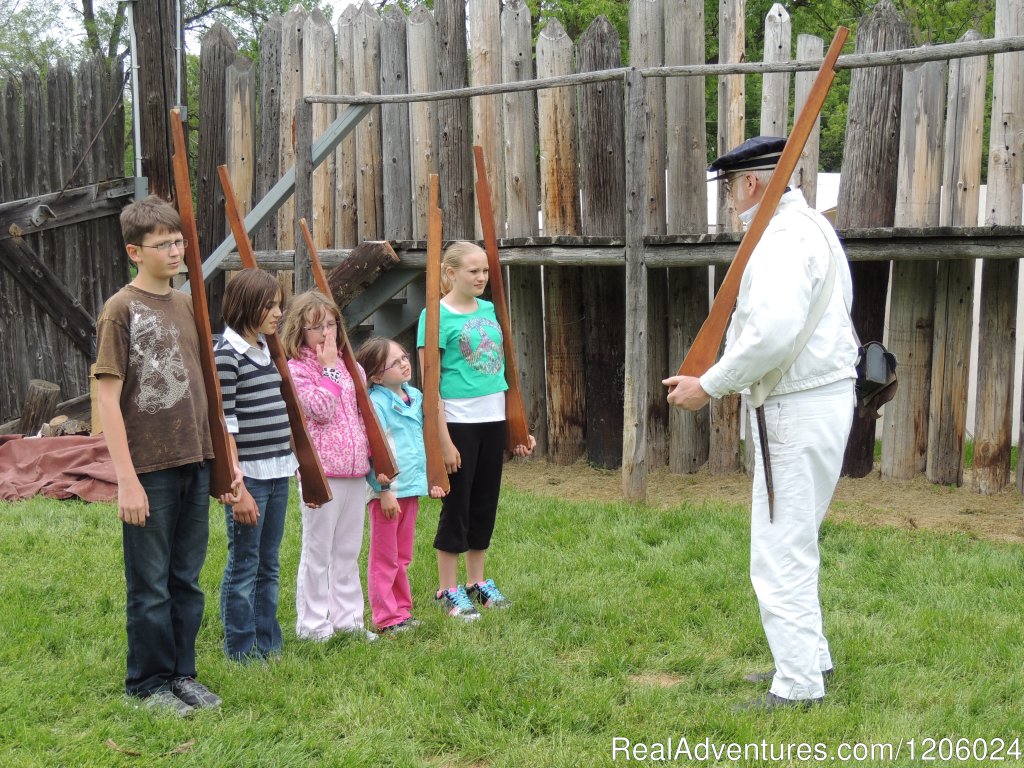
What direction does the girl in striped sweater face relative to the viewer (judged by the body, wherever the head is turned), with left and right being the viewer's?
facing the viewer and to the right of the viewer

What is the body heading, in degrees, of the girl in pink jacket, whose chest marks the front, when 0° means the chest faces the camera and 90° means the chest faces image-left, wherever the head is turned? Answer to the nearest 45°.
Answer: approximately 315°

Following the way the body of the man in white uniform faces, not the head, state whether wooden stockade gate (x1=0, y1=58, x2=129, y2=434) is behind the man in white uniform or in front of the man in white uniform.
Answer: in front

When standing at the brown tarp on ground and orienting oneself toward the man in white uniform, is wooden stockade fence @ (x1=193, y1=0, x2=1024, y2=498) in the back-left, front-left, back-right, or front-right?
front-left

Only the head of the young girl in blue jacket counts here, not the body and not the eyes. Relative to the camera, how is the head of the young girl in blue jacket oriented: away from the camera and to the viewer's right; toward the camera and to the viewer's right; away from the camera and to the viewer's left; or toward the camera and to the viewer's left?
toward the camera and to the viewer's right

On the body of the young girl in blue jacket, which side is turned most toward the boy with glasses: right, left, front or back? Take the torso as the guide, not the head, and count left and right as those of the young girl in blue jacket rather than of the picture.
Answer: right

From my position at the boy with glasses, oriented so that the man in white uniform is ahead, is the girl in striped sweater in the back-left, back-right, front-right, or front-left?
front-left

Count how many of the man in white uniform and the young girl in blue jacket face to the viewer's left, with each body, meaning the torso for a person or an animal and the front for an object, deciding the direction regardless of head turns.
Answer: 1

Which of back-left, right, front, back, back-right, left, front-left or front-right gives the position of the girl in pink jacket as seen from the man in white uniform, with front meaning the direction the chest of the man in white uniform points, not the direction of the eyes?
front

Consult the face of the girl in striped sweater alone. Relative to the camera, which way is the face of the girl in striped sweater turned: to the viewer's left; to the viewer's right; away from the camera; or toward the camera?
to the viewer's right

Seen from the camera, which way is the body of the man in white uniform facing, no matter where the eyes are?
to the viewer's left

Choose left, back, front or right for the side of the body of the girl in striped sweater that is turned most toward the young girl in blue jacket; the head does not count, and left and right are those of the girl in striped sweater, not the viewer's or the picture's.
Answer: left

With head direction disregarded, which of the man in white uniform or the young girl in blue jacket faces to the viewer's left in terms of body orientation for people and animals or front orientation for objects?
the man in white uniform
